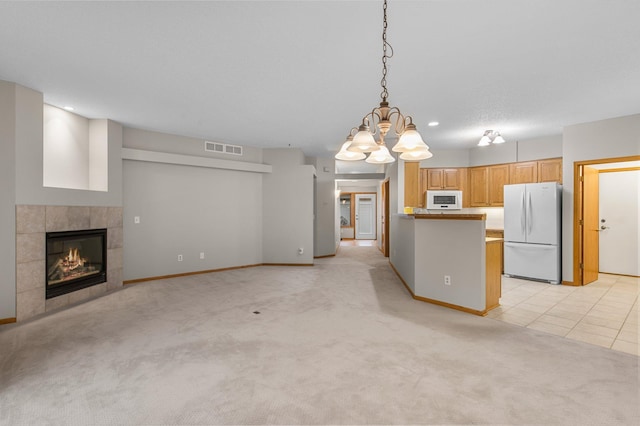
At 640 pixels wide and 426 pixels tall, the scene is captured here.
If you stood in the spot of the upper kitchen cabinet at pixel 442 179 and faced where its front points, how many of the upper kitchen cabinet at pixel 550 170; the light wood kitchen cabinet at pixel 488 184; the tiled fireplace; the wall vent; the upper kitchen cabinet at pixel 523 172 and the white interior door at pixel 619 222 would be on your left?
4

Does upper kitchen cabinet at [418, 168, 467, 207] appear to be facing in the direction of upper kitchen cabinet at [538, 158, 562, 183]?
no

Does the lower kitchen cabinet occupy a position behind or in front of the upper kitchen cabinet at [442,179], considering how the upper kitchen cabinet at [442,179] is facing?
in front

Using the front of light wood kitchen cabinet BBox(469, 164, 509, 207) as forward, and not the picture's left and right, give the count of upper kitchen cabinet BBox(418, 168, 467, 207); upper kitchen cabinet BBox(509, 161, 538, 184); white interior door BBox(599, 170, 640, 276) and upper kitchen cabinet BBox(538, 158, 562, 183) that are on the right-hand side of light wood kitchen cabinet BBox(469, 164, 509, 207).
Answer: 1

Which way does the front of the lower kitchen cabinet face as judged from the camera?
facing away from the viewer and to the right of the viewer

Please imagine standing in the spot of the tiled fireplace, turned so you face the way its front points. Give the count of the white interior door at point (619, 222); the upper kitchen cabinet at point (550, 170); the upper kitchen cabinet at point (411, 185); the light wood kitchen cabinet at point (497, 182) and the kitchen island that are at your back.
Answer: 0

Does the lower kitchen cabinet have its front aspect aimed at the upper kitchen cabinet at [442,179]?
no

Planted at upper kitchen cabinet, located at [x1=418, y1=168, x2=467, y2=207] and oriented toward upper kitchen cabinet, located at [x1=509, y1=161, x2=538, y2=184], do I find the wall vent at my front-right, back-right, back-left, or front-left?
back-right

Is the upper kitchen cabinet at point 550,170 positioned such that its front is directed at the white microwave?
no

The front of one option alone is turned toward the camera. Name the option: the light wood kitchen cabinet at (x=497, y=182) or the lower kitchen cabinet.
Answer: the light wood kitchen cabinet

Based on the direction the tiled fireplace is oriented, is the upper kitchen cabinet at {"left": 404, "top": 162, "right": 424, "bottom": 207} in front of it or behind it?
in front

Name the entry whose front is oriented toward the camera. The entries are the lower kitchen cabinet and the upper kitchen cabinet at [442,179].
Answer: the upper kitchen cabinet

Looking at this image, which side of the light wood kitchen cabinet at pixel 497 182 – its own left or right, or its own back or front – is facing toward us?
front

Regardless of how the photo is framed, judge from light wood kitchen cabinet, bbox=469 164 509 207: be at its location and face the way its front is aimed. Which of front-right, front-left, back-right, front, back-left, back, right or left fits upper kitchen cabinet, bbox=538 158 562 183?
left

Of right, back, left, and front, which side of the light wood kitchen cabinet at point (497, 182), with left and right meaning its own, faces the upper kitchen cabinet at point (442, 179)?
right

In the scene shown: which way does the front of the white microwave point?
toward the camera

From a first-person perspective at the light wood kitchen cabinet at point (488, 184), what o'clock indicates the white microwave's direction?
The white microwave is roughly at 2 o'clock from the light wood kitchen cabinet.

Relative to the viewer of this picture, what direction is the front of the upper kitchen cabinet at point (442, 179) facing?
facing the viewer

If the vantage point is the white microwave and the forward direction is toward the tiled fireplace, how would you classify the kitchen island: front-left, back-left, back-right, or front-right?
front-left

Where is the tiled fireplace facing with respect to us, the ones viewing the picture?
facing the viewer and to the right of the viewer

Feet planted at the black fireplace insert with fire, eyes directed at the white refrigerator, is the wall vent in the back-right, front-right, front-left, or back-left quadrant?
front-left
